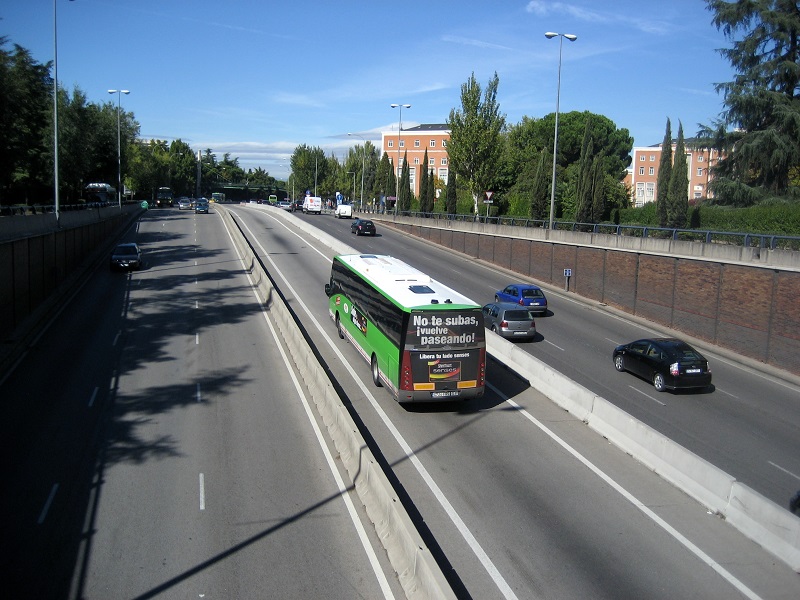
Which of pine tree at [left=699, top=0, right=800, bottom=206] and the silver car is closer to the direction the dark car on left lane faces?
the silver car

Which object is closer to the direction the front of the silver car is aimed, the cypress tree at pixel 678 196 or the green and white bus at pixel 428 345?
the cypress tree

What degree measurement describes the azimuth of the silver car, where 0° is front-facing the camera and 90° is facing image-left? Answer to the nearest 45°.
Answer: approximately 135°

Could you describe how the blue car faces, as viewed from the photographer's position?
facing away from the viewer and to the left of the viewer

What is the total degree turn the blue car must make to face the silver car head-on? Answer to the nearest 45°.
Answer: approximately 135° to its left

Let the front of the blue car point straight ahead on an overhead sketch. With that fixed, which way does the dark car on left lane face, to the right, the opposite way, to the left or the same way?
the opposite way

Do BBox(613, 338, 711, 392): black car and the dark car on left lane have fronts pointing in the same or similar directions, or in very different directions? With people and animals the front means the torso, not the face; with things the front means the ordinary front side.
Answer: very different directions

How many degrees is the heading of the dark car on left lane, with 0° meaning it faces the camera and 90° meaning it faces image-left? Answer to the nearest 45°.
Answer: approximately 0°

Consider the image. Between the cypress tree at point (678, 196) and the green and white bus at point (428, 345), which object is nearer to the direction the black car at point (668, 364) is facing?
the cypress tree

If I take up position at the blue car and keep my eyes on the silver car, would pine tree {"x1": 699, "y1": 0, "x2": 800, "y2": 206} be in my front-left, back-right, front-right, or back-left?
back-left

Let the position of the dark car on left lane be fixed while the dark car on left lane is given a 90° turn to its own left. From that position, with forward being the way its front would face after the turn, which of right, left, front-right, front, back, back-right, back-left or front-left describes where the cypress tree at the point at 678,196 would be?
front

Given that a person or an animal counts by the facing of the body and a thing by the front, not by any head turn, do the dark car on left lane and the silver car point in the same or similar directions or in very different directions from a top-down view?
very different directions

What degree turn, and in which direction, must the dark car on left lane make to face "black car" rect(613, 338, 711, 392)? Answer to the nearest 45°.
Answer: approximately 45° to its left
